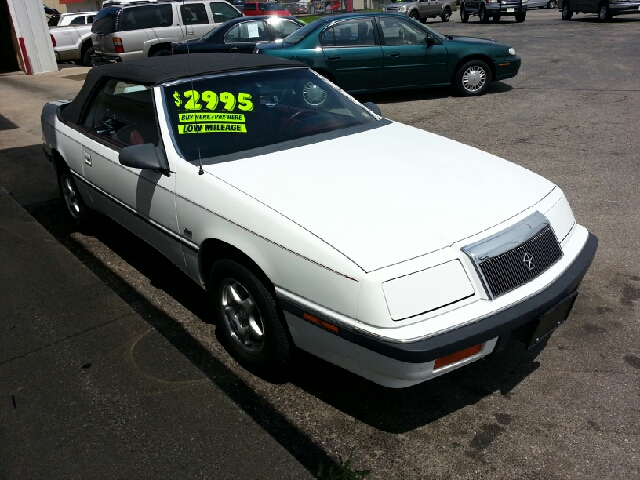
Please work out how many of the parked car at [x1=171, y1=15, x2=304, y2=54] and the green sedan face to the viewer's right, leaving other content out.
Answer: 2

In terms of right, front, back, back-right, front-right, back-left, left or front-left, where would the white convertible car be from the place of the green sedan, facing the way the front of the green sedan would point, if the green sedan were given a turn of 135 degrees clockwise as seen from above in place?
front-left

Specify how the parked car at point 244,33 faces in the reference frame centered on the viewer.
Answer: facing to the right of the viewer

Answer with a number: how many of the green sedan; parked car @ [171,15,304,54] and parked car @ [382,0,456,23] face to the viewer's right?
2

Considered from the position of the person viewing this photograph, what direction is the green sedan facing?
facing to the right of the viewer

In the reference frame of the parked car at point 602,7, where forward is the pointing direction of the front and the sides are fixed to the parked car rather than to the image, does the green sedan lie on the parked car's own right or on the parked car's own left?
on the parked car's own right

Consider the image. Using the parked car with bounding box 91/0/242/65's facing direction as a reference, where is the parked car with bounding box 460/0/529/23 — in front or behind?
in front

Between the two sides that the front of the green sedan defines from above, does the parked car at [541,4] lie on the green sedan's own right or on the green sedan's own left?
on the green sedan's own left

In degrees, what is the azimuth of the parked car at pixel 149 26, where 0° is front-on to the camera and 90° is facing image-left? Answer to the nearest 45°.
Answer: approximately 225°

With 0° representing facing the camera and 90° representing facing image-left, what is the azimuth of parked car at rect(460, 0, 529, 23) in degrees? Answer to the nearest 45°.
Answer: approximately 315°

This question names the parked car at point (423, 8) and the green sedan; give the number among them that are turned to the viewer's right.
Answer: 1

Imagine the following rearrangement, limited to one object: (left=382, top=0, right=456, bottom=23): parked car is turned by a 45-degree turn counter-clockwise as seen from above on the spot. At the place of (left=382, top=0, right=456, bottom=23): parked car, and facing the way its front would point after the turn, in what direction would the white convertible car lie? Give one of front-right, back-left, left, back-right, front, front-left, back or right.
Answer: front
